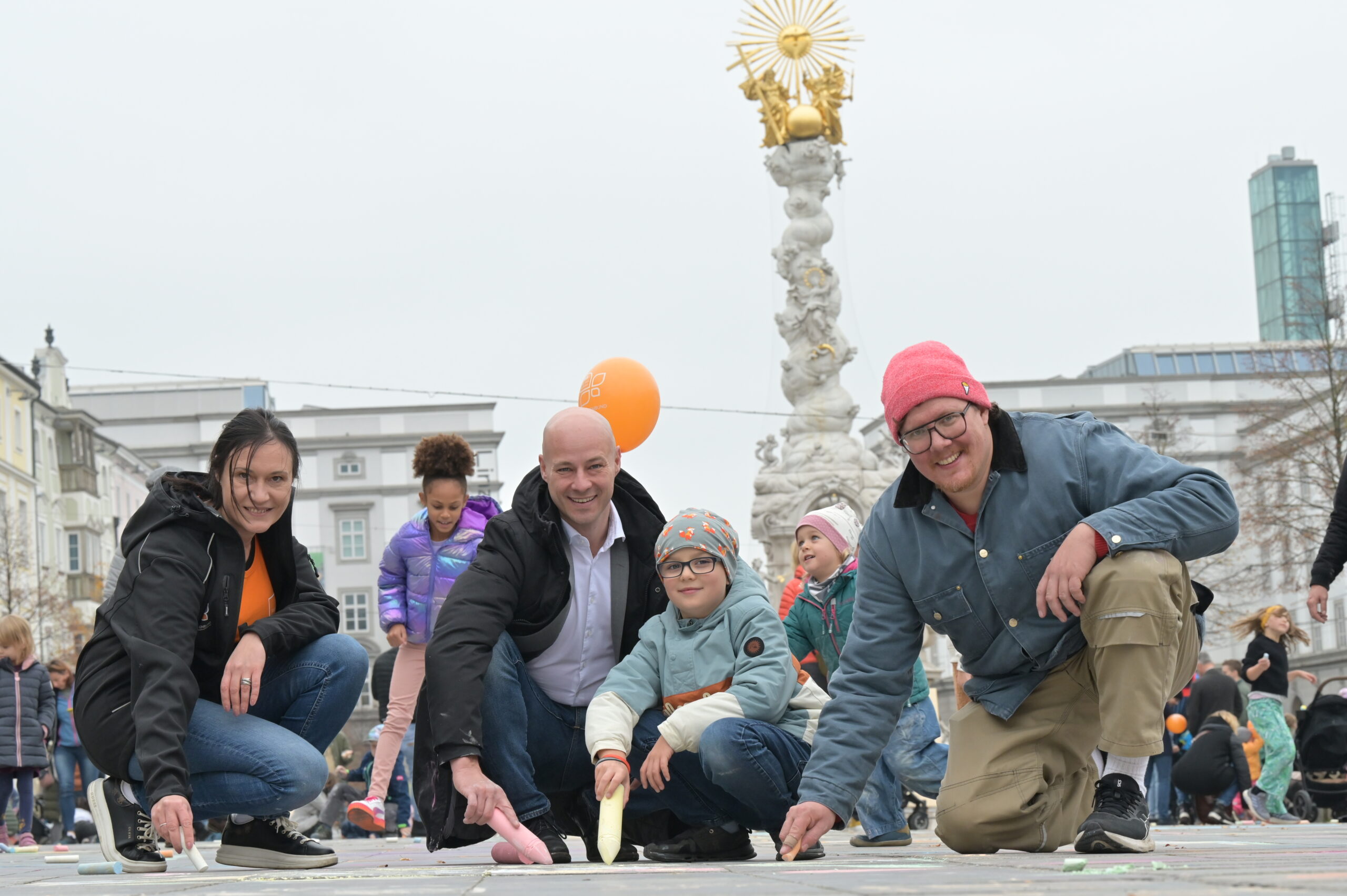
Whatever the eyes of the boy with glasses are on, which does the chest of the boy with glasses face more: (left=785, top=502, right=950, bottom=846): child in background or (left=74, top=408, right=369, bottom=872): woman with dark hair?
the woman with dark hair

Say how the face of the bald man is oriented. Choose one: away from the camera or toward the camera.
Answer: toward the camera

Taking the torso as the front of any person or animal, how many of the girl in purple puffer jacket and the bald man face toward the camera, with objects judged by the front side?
2

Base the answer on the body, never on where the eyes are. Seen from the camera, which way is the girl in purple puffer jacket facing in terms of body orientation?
toward the camera

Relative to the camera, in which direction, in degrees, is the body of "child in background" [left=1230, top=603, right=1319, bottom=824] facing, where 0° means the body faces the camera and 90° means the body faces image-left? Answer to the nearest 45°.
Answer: approximately 315°

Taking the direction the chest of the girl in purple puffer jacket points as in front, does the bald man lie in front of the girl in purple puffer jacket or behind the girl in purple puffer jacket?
in front

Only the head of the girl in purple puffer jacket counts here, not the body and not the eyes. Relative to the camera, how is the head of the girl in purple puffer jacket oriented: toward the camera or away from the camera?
toward the camera

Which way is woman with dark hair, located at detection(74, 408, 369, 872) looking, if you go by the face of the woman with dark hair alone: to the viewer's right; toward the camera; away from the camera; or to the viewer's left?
toward the camera

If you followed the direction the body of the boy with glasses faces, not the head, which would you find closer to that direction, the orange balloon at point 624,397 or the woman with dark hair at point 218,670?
the woman with dark hair

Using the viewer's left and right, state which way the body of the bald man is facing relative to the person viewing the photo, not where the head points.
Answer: facing the viewer

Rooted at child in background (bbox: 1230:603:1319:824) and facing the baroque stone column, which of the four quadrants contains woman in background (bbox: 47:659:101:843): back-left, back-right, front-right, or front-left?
front-left

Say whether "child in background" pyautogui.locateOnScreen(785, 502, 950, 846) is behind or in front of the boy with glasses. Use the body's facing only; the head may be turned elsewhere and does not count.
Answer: behind

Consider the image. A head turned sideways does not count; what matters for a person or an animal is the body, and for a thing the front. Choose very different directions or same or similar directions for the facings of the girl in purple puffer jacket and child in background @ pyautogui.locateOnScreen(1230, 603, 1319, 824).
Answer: same or similar directions

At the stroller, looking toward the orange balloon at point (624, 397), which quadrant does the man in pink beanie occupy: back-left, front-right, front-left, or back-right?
front-left

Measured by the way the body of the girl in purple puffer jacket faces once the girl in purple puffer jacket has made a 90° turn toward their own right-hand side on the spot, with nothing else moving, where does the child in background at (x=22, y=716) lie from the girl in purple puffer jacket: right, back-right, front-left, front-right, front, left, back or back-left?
front-right
